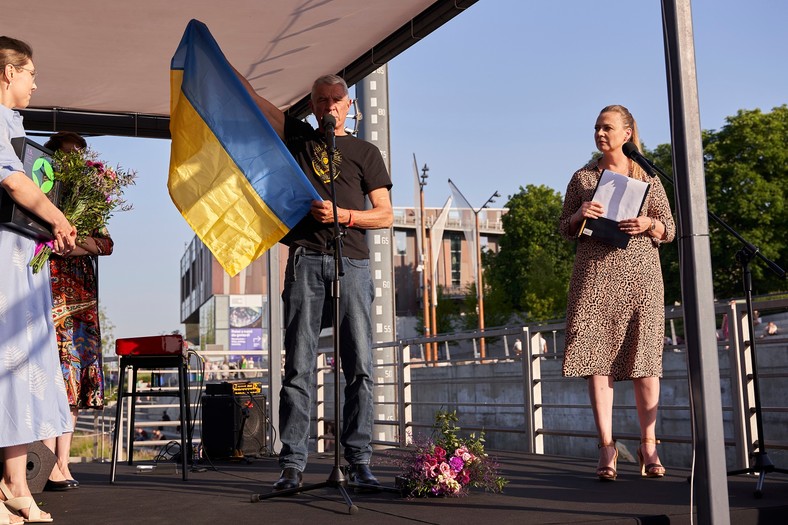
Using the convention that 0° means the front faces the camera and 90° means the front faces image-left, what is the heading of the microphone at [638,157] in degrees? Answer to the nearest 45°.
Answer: approximately 90°

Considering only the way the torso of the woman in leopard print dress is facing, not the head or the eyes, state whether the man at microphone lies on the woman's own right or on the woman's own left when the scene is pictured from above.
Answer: on the woman's own right

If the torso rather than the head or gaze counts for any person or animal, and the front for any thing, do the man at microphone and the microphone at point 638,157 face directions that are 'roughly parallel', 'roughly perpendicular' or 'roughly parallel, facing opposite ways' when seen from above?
roughly perpendicular

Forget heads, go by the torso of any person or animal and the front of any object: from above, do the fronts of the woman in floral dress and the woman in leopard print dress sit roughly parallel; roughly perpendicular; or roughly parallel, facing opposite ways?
roughly perpendicular

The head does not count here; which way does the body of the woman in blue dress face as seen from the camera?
to the viewer's right

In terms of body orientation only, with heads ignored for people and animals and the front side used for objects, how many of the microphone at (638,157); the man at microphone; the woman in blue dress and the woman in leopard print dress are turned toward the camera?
2

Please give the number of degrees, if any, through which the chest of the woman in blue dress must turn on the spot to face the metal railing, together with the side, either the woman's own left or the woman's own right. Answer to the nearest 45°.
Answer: approximately 45° to the woman's own left

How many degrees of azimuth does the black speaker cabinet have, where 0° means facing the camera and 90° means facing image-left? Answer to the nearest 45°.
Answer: approximately 315°

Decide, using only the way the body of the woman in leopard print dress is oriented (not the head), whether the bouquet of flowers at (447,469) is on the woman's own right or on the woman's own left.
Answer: on the woman's own right

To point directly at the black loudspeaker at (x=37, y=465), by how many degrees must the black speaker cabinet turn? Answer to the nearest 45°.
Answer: approximately 45° to its right
